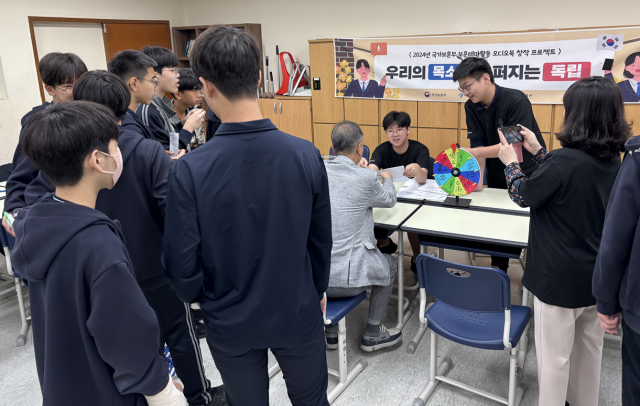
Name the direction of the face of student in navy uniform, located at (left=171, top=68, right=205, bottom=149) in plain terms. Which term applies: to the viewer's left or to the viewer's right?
to the viewer's right

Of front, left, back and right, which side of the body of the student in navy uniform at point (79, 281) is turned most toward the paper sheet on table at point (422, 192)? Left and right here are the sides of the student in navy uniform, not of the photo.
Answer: front

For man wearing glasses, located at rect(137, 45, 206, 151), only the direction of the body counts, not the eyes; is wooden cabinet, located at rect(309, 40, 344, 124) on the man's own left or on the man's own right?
on the man's own left

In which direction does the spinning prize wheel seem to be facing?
toward the camera

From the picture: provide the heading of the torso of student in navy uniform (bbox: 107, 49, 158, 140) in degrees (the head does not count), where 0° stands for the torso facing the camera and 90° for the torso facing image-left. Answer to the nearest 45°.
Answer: approximately 270°

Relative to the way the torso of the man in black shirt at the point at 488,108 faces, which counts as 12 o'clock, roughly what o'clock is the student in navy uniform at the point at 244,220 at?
The student in navy uniform is roughly at 11 o'clock from the man in black shirt.

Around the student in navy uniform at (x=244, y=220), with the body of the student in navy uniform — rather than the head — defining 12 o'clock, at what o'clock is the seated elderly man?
The seated elderly man is roughly at 1 o'clock from the student in navy uniform.

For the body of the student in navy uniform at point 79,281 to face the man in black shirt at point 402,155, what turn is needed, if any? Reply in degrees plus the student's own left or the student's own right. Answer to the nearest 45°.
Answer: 0° — they already face them

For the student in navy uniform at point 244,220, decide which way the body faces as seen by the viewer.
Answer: away from the camera

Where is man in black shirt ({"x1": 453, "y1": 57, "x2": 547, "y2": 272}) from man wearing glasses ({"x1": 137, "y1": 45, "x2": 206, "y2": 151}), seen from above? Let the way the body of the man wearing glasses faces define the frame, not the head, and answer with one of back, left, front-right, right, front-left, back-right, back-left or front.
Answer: front

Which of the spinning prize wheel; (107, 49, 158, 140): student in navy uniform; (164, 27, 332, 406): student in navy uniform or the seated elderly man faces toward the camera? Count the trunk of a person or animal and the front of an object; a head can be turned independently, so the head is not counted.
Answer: the spinning prize wheel

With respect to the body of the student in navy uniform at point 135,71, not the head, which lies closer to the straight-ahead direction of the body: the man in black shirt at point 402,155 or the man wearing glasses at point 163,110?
the man in black shirt

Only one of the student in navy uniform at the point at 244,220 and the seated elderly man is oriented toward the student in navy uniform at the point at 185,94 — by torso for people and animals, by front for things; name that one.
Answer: the student in navy uniform at the point at 244,220

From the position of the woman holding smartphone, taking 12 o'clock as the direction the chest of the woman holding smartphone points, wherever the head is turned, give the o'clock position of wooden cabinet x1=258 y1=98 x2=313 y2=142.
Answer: The wooden cabinet is roughly at 12 o'clock from the woman holding smartphone.

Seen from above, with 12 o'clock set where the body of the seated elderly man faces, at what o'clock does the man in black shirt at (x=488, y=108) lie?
The man in black shirt is roughly at 12 o'clock from the seated elderly man.

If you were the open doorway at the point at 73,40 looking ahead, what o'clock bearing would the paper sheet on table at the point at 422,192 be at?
The paper sheet on table is roughly at 11 o'clock from the open doorway.

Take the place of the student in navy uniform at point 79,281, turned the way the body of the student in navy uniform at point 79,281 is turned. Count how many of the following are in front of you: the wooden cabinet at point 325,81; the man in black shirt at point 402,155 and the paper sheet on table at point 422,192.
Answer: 3

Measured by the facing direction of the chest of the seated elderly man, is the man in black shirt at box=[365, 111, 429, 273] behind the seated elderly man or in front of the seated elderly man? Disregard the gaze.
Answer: in front

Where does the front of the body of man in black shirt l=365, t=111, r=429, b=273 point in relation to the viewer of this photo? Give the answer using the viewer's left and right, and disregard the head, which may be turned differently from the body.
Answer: facing the viewer

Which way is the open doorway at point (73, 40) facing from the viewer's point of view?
toward the camera
